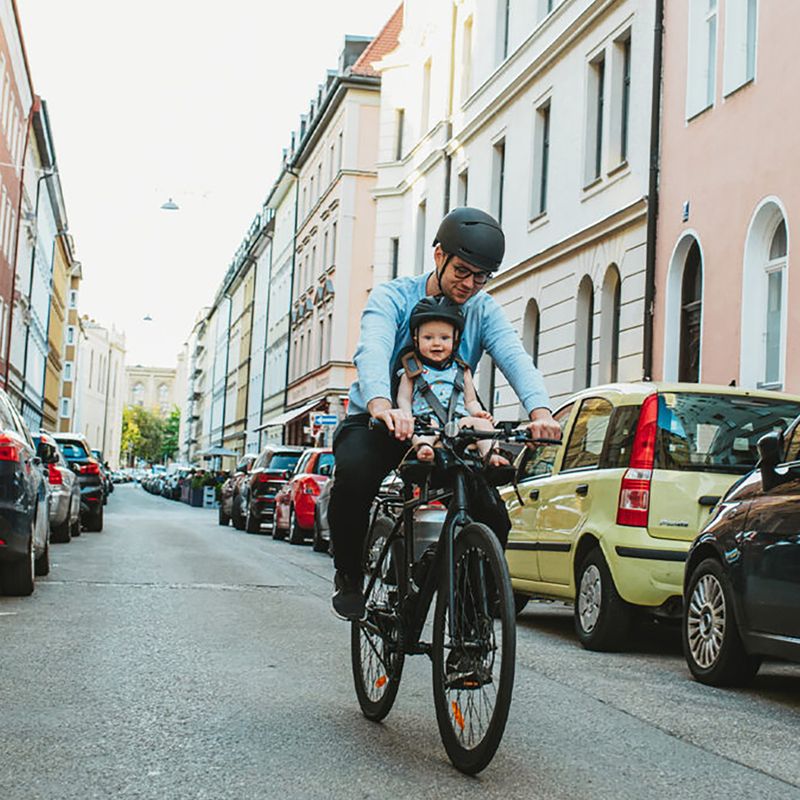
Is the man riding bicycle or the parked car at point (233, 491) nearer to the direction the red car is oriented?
the parked car

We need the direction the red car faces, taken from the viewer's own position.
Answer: facing away from the viewer and to the left of the viewer

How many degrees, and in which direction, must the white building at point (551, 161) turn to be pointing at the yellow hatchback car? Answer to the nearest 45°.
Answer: approximately 45° to its left

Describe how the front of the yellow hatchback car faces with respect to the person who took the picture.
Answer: facing away from the viewer and to the left of the viewer

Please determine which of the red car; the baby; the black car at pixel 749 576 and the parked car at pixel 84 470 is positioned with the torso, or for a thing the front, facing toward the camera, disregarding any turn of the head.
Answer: the baby

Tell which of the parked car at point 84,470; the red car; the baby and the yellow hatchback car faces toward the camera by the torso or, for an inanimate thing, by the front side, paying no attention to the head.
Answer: the baby

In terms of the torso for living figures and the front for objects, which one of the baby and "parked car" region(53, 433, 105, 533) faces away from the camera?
the parked car

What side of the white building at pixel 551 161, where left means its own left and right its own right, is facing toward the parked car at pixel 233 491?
right

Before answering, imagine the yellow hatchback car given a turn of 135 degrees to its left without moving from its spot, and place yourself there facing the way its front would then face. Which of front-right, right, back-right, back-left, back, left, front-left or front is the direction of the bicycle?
front

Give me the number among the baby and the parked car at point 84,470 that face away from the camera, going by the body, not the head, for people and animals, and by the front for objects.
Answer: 1

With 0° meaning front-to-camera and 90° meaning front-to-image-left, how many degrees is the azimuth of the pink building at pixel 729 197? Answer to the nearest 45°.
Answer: approximately 45°

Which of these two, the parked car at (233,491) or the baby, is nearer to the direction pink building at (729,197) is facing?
the baby

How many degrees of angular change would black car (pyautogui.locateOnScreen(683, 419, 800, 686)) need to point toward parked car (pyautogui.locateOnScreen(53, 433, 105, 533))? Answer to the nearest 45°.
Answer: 0° — it already faces it

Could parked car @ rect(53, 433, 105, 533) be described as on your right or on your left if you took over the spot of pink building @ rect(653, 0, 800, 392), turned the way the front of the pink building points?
on your right

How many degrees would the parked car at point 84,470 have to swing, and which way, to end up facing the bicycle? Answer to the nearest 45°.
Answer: approximately 180°

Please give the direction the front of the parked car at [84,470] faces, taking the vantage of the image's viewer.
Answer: facing away from the viewer
